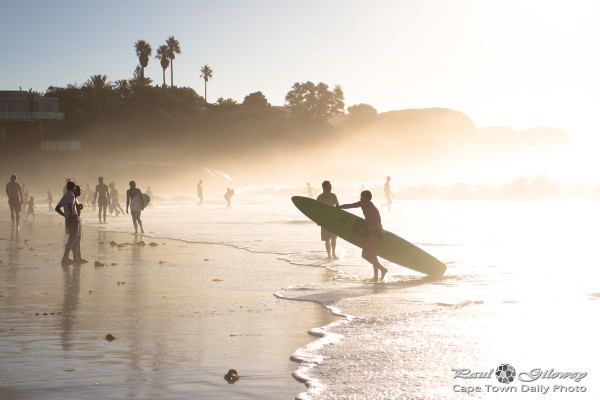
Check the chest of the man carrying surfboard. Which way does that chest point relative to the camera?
to the viewer's left

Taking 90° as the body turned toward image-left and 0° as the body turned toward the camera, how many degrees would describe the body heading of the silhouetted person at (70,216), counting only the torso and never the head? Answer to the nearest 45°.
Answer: approximately 270°

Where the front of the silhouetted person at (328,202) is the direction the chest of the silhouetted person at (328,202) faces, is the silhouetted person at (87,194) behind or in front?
behind

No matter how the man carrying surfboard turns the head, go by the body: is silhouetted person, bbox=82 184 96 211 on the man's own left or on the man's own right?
on the man's own right

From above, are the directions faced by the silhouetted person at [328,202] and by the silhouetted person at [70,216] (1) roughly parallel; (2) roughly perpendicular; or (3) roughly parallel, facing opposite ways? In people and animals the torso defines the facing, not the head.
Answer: roughly perpendicular

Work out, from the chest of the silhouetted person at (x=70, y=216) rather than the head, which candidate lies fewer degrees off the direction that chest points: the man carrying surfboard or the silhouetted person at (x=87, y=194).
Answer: the man carrying surfboard
